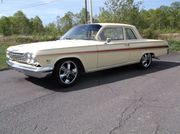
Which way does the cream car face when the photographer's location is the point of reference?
facing the viewer and to the left of the viewer

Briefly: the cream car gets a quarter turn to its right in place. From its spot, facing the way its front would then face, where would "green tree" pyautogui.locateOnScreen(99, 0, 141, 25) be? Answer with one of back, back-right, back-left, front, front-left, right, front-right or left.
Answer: front-right
